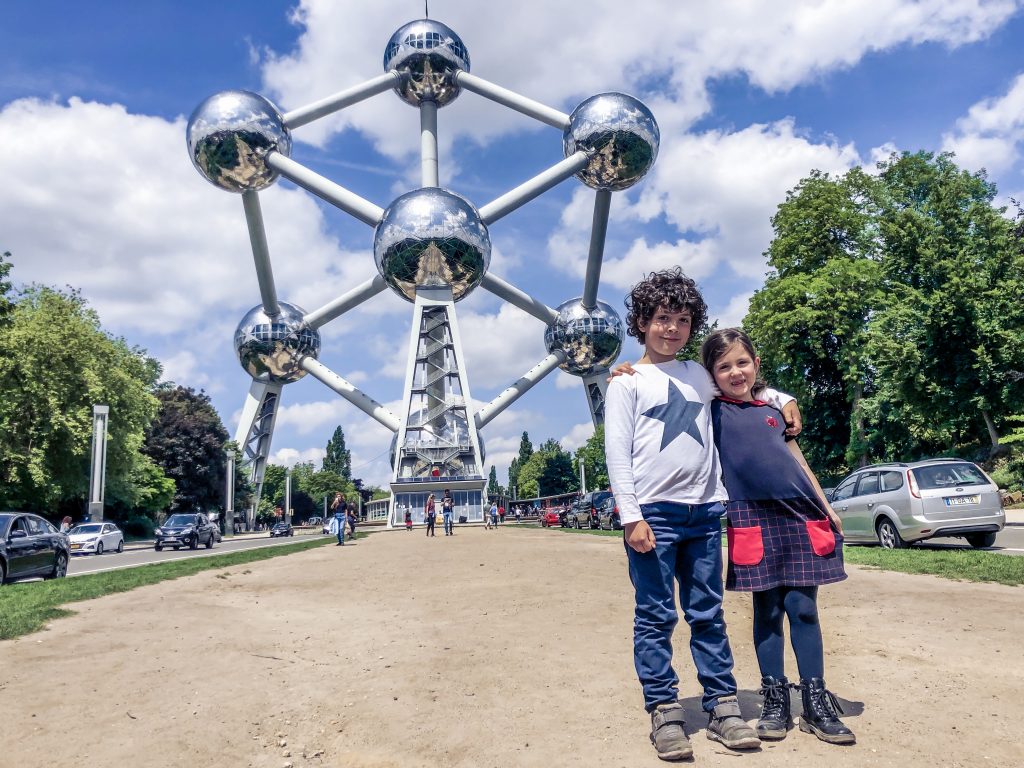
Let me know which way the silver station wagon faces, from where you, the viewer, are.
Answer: facing away from the viewer and to the left of the viewer

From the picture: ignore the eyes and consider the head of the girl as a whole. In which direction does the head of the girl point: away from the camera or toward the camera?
toward the camera

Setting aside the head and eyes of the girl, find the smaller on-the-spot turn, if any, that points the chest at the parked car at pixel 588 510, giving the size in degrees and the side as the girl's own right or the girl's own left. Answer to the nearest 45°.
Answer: approximately 180°

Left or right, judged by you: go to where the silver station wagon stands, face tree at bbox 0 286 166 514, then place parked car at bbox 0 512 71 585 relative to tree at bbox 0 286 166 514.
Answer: left

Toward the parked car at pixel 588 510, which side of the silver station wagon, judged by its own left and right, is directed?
front

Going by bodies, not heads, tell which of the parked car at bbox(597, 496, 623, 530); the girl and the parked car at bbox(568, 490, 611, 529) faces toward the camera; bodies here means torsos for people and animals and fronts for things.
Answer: the girl

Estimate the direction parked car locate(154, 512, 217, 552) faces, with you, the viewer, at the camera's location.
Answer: facing the viewer and to the left of the viewer

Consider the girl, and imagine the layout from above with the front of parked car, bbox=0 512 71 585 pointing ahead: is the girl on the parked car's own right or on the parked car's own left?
on the parked car's own left

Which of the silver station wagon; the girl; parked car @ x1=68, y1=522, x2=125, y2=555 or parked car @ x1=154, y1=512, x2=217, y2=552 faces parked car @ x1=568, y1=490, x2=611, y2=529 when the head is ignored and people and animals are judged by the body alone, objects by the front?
the silver station wagon

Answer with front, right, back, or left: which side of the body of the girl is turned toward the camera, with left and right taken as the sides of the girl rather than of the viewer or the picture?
front

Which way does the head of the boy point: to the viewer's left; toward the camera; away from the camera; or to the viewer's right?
toward the camera

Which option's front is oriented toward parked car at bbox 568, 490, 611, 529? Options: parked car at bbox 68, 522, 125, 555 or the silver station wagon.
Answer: the silver station wagon

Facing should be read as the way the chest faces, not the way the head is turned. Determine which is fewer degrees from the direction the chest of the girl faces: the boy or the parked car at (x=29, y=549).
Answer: the boy

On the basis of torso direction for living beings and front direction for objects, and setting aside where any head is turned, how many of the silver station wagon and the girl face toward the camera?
1
